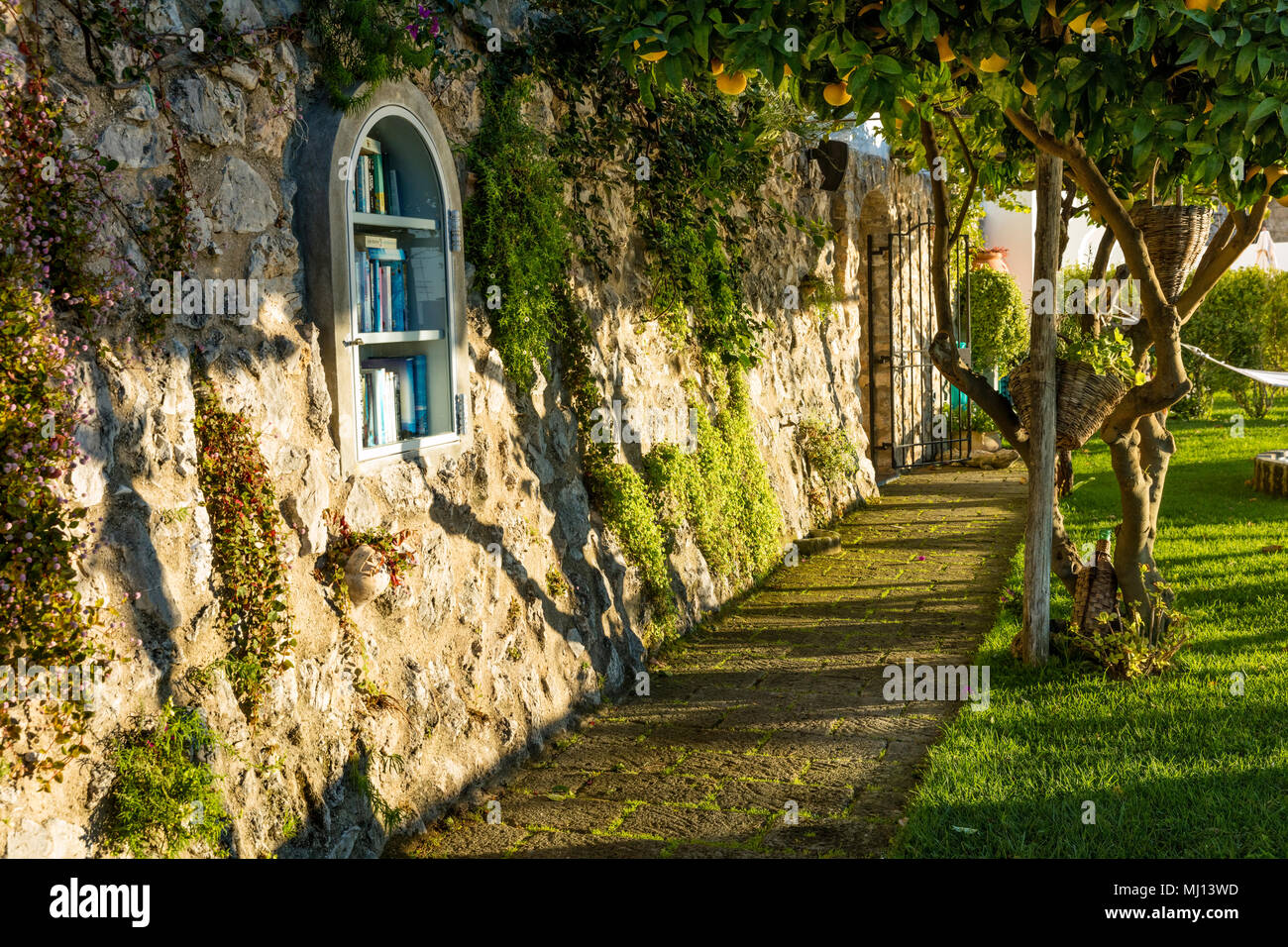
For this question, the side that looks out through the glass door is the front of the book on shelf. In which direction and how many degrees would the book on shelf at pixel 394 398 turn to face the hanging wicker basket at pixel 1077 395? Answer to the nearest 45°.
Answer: approximately 45° to its left

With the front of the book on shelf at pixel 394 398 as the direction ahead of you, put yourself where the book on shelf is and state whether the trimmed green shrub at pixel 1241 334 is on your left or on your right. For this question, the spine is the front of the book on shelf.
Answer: on your left

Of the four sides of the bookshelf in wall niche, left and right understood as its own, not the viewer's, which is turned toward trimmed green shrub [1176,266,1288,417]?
left

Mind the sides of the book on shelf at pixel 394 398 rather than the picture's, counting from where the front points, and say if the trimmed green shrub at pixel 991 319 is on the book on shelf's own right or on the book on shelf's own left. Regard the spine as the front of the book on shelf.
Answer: on the book on shelf's own left

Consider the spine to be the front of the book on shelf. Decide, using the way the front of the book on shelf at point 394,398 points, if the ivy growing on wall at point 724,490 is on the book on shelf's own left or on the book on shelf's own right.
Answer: on the book on shelf's own left

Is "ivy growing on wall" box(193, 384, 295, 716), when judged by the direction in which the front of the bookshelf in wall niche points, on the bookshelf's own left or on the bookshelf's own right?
on the bookshelf's own right

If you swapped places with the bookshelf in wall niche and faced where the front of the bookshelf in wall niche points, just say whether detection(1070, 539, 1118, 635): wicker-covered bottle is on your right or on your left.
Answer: on your left

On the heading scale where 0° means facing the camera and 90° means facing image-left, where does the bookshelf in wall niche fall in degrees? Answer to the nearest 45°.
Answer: approximately 315°

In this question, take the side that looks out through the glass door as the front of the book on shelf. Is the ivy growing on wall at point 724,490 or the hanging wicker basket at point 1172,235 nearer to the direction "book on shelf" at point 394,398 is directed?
the hanging wicker basket

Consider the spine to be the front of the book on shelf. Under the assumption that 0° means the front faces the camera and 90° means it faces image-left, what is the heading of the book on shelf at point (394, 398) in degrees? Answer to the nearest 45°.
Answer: approximately 315°
